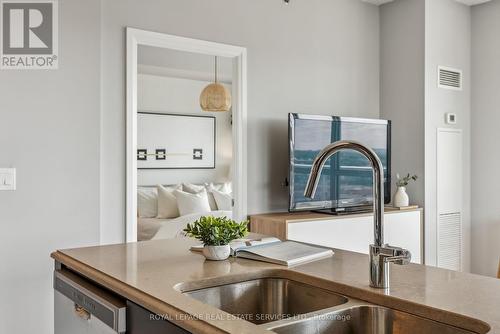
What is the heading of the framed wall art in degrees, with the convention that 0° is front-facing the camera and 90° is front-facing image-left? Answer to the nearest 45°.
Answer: approximately 315°

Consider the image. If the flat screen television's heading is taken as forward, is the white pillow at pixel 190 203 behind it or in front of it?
behind

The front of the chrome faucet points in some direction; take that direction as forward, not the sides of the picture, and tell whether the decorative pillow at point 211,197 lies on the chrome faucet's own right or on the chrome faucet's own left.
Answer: on the chrome faucet's own right

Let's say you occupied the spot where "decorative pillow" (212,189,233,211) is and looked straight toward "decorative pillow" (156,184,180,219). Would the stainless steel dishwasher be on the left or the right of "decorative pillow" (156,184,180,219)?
left

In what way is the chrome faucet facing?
to the viewer's left

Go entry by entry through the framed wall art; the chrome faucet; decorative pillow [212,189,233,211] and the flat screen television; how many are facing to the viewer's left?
1

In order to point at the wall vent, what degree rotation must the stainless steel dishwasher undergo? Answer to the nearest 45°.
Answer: approximately 180°

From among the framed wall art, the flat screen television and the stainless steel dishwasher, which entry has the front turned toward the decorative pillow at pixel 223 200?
the framed wall art

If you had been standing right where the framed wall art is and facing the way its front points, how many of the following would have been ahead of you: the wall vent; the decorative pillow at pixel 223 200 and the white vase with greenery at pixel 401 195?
3

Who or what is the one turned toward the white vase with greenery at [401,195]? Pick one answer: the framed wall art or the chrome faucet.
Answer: the framed wall art

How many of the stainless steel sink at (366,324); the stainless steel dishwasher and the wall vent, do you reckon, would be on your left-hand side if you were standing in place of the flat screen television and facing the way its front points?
1

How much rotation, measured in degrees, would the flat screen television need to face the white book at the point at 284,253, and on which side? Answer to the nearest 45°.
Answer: approximately 45° to its right

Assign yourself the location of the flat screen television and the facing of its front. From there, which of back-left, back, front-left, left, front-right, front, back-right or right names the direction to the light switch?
right

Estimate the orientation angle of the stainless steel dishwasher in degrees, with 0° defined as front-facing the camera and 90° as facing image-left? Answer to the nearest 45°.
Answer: approximately 45°

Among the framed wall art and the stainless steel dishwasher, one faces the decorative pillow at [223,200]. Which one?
the framed wall art

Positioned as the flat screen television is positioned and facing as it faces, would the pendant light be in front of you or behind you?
behind
